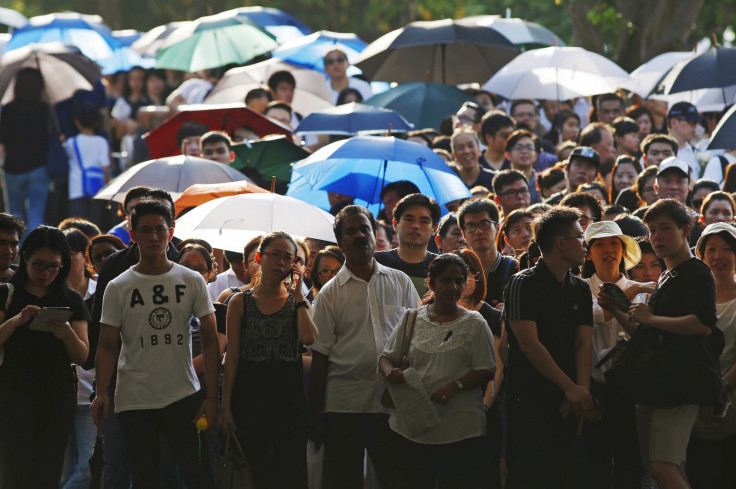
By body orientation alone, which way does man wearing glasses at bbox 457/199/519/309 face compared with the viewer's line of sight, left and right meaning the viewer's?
facing the viewer and to the left of the viewer

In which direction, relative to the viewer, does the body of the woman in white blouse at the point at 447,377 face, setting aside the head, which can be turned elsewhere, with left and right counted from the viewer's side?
facing the viewer

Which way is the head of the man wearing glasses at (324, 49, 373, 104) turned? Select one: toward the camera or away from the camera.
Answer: toward the camera

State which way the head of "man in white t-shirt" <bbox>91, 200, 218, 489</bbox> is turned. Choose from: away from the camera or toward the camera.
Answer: toward the camera

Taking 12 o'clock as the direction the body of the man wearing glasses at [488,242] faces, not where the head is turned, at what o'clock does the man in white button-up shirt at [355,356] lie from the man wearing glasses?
The man in white button-up shirt is roughly at 12 o'clock from the man wearing glasses.

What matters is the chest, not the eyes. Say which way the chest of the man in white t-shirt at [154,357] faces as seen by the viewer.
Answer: toward the camera

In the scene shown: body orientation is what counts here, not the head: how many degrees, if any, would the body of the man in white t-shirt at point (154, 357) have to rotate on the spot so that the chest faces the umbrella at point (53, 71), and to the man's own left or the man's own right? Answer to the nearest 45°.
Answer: approximately 180°

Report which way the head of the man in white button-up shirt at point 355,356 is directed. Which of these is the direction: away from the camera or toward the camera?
toward the camera

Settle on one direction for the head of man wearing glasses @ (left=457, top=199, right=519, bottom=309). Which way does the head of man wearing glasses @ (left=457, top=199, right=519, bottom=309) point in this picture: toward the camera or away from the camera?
toward the camera

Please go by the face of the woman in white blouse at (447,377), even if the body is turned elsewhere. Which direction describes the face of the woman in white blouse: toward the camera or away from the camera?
toward the camera
